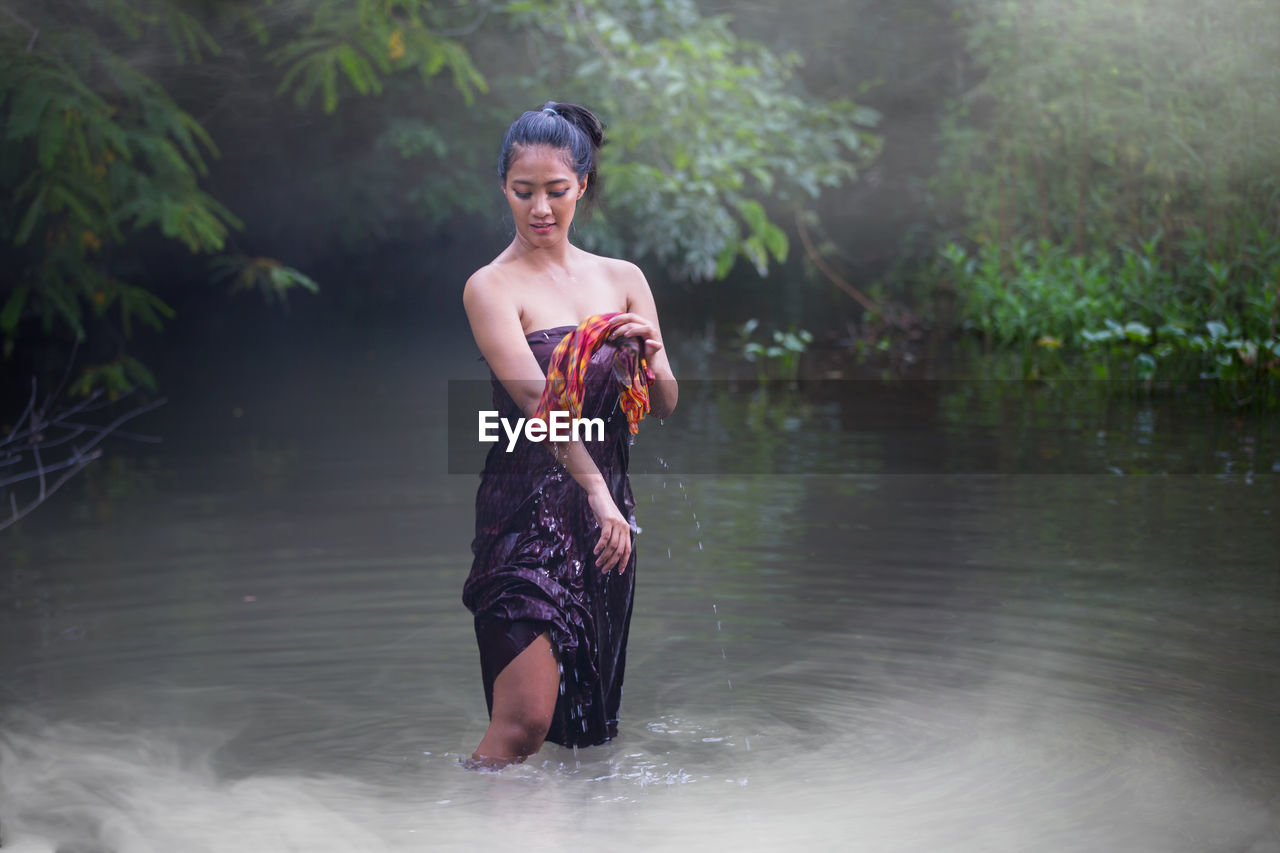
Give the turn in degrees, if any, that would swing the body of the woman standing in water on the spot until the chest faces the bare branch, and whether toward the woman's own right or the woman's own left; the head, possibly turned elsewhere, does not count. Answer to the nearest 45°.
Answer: approximately 135° to the woman's own right

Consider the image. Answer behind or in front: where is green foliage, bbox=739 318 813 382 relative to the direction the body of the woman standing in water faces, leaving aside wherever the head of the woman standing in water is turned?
behind

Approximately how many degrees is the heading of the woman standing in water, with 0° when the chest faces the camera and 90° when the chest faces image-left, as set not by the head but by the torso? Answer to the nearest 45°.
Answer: approximately 0°
